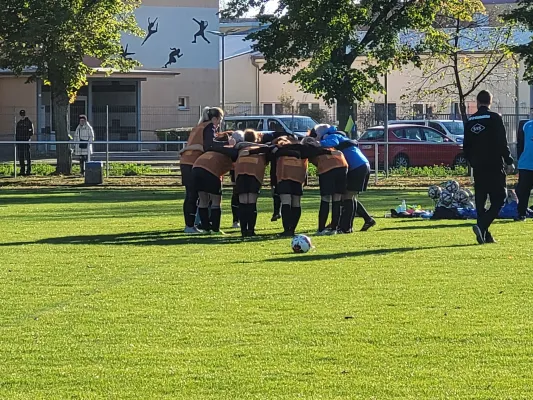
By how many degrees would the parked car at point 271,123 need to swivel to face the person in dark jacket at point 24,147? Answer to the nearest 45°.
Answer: approximately 90° to its right

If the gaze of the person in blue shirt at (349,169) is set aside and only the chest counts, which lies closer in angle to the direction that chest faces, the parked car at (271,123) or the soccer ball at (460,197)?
the parked car

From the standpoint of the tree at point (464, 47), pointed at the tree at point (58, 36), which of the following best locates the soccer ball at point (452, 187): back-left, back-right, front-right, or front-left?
front-left

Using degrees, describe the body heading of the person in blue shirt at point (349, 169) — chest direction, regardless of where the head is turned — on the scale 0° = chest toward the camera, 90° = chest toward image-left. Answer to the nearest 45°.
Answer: approximately 90°

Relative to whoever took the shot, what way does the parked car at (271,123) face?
facing the viewer and to the right of the viewer

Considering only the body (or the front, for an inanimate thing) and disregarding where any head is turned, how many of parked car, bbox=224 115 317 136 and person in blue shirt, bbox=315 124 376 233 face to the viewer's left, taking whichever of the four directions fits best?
1

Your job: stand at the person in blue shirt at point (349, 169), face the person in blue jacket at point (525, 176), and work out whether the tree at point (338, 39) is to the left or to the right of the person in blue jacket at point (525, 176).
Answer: left

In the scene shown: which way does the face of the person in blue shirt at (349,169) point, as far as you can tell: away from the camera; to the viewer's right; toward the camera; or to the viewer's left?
to the viewer's left

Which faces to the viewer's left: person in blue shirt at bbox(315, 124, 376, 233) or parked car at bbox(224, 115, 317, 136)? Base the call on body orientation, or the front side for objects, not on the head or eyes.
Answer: the person in blue shirt

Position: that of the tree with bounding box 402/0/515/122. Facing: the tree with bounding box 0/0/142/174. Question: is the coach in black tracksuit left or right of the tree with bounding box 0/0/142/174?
left

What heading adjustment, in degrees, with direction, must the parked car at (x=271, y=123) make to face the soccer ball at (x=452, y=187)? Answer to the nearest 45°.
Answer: approximately 45° to its right

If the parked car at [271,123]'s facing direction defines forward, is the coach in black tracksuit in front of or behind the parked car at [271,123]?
in front
